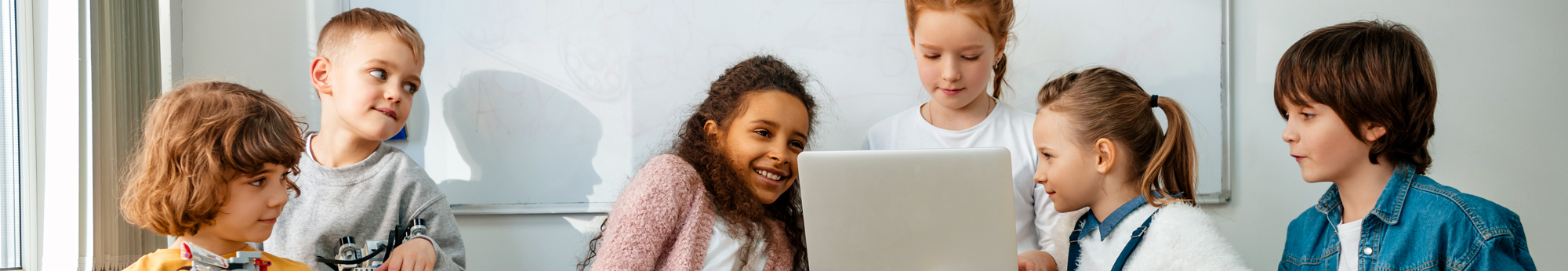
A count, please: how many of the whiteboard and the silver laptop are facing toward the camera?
1

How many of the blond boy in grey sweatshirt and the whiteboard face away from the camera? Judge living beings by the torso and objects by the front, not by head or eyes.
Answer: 0

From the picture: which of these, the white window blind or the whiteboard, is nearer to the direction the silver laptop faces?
the whiteboard

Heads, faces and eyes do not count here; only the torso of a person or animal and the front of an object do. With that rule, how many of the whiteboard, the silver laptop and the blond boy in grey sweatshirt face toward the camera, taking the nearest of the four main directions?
2

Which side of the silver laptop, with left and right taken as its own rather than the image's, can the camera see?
back

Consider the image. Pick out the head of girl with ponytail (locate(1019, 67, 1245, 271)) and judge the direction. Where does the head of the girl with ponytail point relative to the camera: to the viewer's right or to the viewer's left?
to the viewer's left

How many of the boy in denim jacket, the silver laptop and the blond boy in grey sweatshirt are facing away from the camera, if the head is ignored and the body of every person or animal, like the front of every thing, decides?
1

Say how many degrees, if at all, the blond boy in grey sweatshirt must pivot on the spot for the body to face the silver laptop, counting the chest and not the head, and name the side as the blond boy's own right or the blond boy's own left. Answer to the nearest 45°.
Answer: approximately 45° to the blond boy's own left

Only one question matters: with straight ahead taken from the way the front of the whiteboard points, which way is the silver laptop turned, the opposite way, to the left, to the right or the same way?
the opposite way
